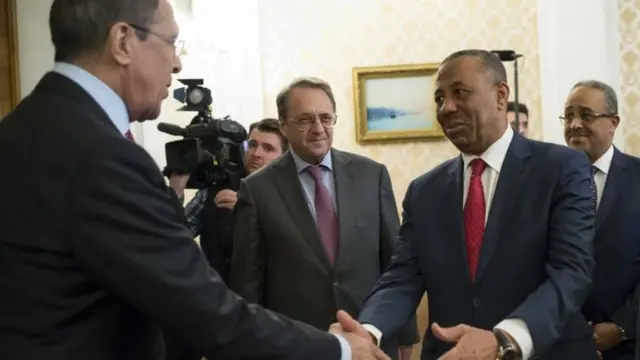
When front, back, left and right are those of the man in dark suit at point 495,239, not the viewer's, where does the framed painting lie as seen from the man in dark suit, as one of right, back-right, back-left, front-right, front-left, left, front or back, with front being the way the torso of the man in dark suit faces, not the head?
back-right

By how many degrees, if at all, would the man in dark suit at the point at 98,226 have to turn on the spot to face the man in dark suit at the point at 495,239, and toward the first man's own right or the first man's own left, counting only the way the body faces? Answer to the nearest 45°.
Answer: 0° — they already face them

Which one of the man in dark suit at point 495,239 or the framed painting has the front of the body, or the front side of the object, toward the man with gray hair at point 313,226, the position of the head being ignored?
the framed painting

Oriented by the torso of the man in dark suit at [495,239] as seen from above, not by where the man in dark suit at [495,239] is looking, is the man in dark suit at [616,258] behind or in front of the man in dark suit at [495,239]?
behind

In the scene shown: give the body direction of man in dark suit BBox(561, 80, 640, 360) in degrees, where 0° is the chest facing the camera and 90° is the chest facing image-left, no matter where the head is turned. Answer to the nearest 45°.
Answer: approximately 45°

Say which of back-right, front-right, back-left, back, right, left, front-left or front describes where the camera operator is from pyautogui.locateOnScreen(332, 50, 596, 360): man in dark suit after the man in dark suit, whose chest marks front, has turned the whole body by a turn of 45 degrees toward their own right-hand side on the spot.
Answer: front-right

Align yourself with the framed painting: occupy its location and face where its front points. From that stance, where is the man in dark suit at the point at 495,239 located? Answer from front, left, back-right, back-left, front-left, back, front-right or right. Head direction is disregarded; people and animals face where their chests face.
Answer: front

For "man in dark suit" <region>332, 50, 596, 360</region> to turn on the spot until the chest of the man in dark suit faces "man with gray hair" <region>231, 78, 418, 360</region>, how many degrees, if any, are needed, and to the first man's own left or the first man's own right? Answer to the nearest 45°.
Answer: approximately 90° to the first man's own right

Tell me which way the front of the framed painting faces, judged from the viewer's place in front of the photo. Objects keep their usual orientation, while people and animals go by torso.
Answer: facing the viewer

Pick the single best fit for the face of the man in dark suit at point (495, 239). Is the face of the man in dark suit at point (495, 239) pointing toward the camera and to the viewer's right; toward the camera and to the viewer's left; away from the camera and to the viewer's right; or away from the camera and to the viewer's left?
toward the camera and to the viewer's left

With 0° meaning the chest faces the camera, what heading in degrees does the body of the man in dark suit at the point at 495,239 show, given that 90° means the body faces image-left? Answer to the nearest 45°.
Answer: approximately 45°

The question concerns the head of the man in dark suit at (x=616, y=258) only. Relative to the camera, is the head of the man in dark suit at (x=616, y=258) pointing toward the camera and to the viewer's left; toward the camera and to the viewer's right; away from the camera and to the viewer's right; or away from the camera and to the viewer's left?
toward the camera and to the viewer's left

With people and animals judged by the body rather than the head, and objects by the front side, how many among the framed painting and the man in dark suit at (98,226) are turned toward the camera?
1

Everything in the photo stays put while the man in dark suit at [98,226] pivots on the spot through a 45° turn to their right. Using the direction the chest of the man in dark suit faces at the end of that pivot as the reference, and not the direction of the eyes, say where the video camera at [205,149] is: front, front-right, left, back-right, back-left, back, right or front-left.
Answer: left

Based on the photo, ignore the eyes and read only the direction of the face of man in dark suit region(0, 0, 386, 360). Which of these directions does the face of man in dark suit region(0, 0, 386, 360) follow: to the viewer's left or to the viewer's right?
to the viewer's right

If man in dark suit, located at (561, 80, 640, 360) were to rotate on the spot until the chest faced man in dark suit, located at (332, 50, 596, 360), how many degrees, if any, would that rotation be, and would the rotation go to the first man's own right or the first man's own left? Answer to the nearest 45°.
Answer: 0° — they already face them
